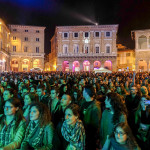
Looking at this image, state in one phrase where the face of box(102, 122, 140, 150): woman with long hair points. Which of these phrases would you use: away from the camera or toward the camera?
toward the camera

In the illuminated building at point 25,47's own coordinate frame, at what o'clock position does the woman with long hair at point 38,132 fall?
The woman with long hair is roughly at 12 o'clock from the illuminated building.

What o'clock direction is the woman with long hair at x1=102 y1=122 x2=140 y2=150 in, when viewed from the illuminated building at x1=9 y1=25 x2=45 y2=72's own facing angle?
The woman with long hair is roughly at 12 o'clock from the illuminated building.

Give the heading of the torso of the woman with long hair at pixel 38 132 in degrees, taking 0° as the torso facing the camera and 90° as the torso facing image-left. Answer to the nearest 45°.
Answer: approximately 45°

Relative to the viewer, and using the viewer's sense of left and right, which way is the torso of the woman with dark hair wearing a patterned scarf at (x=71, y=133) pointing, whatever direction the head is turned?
facing the viewer and to the left of the viewer

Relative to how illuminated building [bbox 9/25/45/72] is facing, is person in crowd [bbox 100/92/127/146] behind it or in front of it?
in front

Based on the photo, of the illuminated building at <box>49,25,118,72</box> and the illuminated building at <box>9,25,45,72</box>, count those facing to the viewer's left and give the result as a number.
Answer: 0

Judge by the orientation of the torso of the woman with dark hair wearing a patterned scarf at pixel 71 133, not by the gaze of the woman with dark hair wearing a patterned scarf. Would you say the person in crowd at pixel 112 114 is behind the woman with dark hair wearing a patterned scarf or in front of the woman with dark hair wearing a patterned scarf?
behind

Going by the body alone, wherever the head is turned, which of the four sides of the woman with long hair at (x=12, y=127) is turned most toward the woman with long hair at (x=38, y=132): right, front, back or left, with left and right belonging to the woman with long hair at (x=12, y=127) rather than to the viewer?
left

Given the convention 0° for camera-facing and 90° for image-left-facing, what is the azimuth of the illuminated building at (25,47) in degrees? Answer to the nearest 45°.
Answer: approximately 0°
